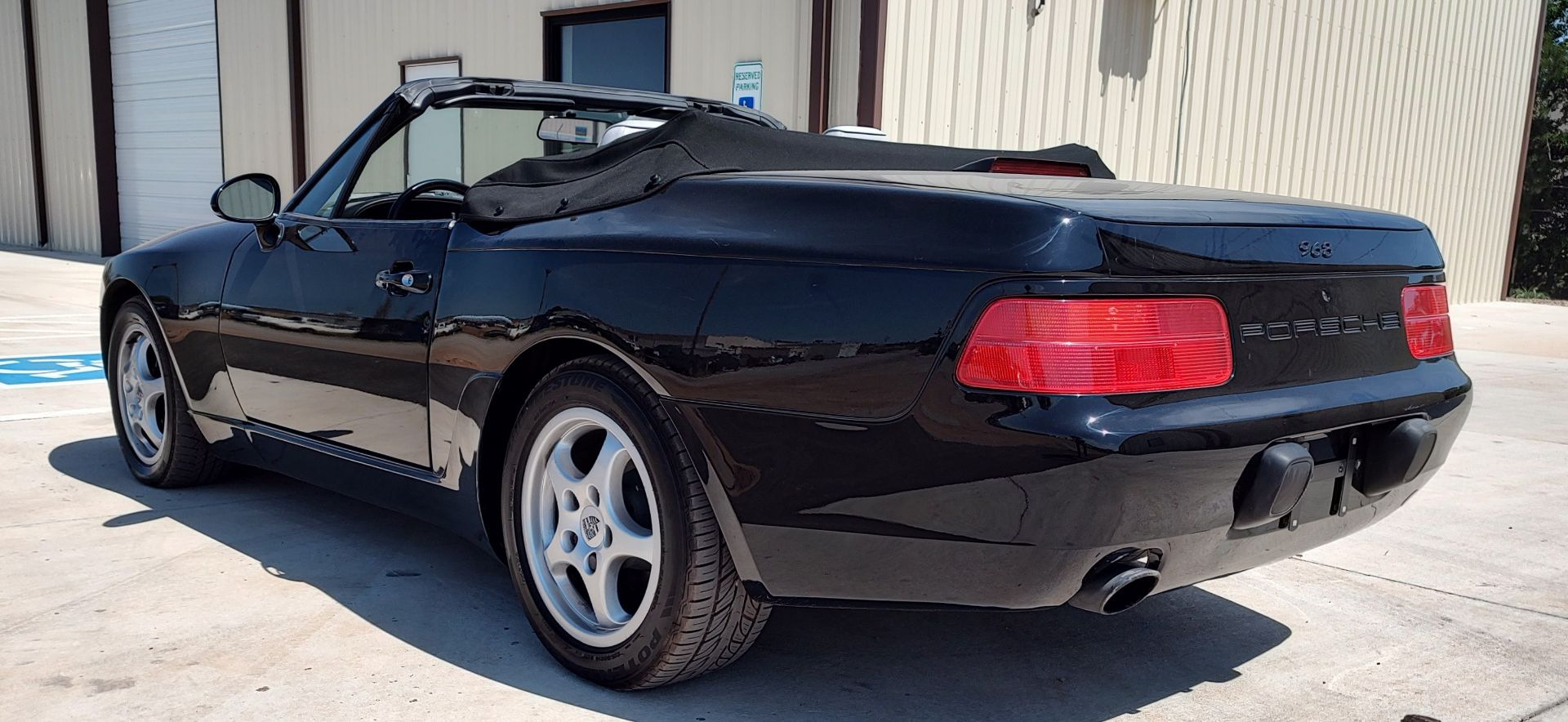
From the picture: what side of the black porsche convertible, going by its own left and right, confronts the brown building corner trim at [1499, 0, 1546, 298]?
right

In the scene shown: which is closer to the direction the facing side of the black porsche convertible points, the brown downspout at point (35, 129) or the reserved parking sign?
the brown downspout

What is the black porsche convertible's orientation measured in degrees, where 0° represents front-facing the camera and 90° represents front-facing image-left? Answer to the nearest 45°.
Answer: approximately 135°

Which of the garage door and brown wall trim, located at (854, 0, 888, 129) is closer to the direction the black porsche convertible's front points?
the garage door

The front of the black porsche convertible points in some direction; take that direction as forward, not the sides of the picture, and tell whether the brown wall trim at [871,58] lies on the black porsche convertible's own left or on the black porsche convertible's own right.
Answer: on the black porsche convertible's own right
